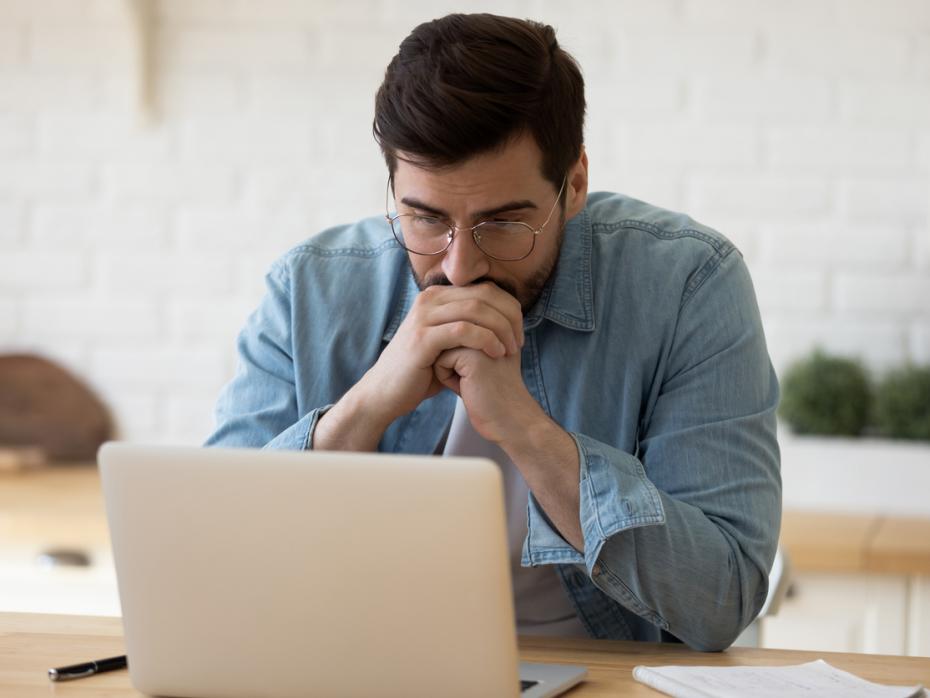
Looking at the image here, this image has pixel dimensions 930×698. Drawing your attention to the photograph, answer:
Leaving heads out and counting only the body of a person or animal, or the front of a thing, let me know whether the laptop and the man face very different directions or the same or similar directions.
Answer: very different directions

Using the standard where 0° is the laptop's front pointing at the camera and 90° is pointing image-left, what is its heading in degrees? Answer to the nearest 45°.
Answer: approximately 225°

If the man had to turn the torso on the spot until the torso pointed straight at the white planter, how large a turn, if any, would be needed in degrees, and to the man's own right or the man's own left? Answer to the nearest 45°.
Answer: approximately 180°
